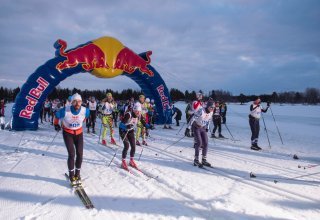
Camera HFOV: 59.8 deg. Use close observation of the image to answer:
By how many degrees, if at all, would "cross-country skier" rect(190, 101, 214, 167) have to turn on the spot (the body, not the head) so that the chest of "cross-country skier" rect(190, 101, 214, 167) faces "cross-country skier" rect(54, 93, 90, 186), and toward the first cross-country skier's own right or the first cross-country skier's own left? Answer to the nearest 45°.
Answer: approximately 90° to the first cross-country skier's own right

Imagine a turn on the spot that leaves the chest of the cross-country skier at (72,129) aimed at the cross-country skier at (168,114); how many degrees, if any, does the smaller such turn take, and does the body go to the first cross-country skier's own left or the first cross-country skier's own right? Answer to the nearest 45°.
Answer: approximately 135° to the first cross-country skier's own left

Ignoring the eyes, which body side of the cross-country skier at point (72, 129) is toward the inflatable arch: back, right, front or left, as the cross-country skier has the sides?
back

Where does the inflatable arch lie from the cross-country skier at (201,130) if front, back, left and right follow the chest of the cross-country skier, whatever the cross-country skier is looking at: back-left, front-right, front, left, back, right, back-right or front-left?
back

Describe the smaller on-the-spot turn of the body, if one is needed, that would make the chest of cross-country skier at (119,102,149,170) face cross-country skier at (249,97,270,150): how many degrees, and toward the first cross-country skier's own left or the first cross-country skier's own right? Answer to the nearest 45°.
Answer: approximately 90° to the first cross-country skier's own left

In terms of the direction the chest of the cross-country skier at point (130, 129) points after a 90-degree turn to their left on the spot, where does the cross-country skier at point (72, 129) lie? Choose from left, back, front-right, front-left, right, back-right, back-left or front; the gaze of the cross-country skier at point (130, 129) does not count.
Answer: back

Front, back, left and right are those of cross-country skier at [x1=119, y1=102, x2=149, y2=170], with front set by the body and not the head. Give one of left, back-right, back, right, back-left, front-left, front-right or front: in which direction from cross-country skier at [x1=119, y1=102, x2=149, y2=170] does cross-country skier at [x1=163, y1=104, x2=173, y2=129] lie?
back-left
